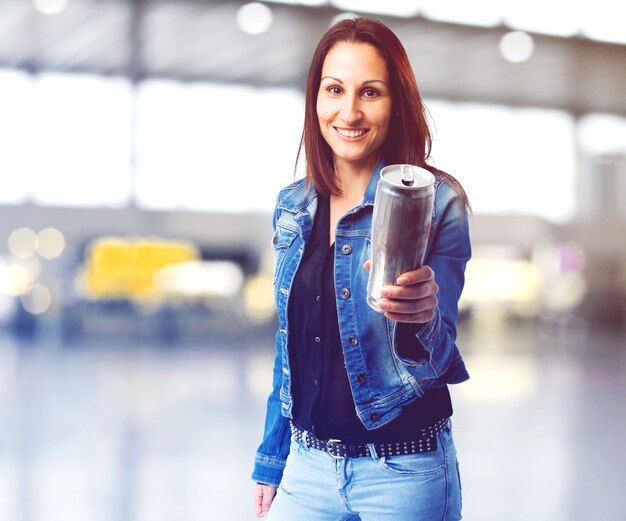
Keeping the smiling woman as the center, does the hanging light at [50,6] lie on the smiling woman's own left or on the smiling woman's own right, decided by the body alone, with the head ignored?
on the smiling woman's own right

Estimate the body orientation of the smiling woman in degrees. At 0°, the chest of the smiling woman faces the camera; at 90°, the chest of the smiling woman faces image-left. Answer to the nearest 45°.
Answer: approximately 45°

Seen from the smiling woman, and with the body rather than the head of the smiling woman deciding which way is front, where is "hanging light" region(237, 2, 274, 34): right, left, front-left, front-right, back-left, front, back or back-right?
back-right

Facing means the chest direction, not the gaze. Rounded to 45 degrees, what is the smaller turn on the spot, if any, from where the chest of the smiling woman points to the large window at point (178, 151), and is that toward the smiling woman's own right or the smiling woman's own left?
approximately 135° to the smiling woman's own right

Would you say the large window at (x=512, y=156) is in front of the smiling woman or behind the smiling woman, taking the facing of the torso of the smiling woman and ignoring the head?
behind

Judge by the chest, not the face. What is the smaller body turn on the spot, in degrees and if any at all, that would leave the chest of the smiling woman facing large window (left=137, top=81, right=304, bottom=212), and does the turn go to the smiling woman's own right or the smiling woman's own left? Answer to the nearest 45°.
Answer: approximately 135° to the smiling woman's own right
